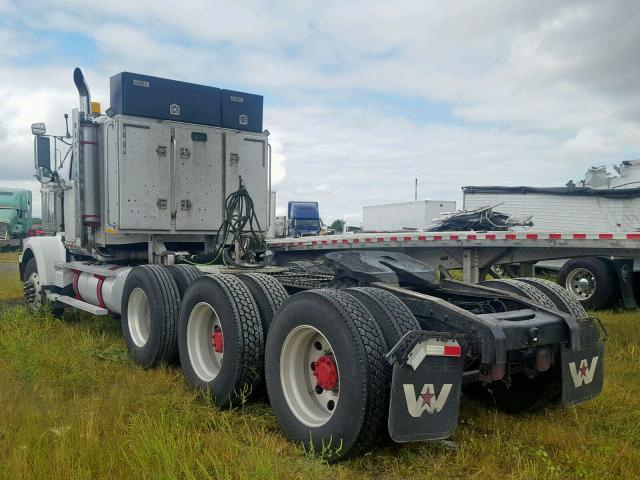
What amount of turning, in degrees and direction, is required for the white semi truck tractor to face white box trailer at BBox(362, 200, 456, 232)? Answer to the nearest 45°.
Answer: approximately 45° to its right

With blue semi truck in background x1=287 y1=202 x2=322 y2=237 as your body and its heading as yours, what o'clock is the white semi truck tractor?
The white semi truck tractor is roughly at 12 o'clock from the blue semi truck in background.

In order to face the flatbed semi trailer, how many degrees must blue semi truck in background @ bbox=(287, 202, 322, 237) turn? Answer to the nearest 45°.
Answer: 0° — it already faces it

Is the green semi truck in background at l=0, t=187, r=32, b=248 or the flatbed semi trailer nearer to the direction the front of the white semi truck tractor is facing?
the green semi truck in background

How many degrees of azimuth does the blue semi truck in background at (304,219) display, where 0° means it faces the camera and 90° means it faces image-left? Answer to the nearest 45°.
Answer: approximately 0°

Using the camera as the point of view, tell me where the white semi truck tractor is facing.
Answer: facing away from the viewer and to the left of the viewer

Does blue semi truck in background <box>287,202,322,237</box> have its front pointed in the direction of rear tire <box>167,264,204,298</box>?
yes

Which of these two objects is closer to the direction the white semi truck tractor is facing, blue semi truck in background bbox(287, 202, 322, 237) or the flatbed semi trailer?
the blue semi truck in background

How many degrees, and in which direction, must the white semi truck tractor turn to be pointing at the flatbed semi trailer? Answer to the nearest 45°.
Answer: approximately 90° to its right

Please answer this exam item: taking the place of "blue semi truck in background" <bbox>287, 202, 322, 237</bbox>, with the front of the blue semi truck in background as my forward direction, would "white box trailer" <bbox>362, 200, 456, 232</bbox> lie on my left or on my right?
on my left

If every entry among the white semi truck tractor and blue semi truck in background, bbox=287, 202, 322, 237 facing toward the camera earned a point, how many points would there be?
1
